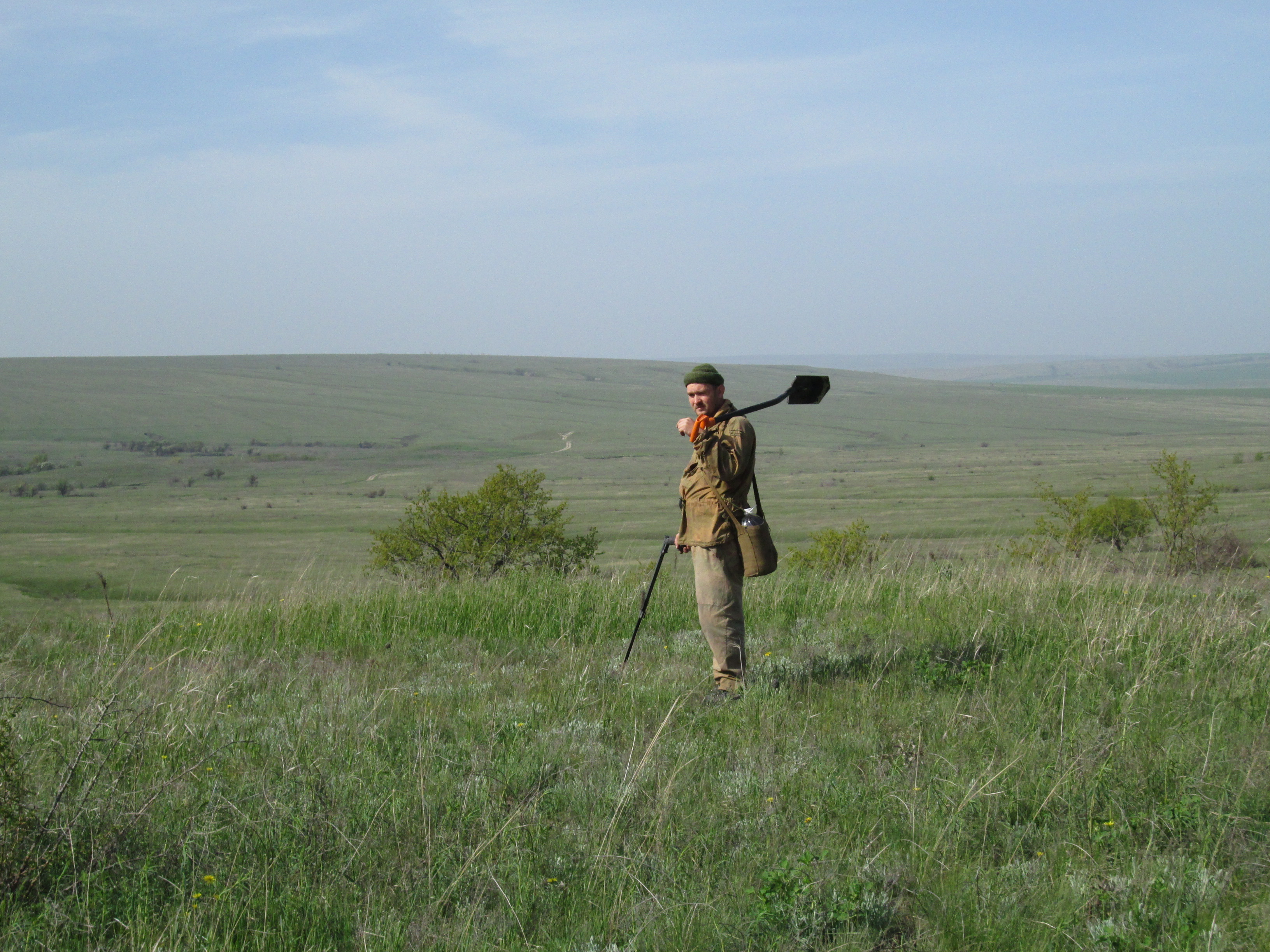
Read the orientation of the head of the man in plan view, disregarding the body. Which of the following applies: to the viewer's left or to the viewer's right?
to the viewer's left

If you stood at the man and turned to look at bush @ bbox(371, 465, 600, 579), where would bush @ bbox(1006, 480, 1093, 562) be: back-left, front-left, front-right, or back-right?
front-right

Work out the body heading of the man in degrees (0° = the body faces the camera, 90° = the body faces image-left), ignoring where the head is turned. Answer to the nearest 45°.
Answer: approximately 45°

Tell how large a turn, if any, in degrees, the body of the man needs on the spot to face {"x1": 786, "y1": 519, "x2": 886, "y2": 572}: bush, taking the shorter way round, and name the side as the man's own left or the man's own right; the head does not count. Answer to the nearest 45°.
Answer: approximately 135° to the man's own right

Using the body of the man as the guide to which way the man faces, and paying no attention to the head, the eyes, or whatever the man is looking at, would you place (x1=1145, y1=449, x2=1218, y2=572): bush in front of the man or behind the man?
behind

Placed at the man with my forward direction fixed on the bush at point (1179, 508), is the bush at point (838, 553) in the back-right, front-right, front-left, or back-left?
front-left

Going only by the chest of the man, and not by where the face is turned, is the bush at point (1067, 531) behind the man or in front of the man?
behind

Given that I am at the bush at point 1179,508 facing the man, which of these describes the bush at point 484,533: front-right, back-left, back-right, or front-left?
front-right

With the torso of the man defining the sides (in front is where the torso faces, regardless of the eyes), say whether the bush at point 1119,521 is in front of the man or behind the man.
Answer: behind

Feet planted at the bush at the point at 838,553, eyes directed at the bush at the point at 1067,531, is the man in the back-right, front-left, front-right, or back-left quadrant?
back-right
